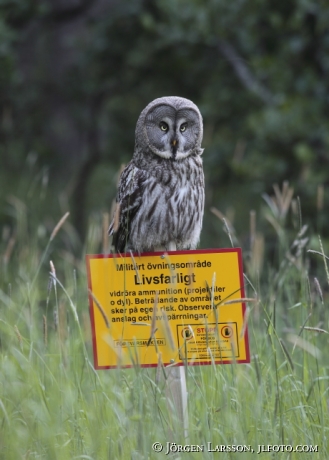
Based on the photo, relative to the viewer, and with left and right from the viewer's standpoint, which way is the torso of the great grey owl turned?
facing the viewer and to the right of the viewer

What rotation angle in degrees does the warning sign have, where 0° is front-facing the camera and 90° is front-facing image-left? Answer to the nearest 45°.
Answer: approximately 0°
